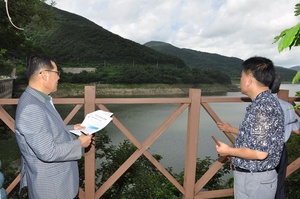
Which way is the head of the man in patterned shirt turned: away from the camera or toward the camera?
away from the camera

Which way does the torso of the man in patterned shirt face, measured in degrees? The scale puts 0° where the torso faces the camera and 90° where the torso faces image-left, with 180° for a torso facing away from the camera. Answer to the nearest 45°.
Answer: approximately 90°
